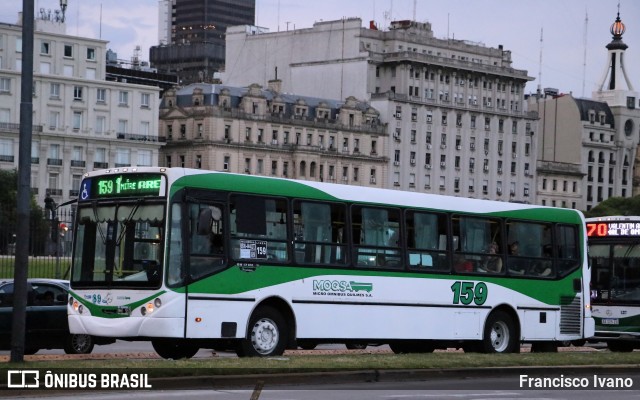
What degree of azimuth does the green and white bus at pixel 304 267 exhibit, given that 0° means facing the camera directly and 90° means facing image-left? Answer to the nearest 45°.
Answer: approximately 45°

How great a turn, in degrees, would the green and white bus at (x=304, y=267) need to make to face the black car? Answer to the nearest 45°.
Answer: approximately 90° to its right

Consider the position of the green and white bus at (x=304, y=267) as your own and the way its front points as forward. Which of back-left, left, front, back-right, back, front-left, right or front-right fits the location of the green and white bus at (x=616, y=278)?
back

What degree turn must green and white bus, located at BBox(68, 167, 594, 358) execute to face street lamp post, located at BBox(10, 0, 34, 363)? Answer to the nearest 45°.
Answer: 0° — it already faces it
